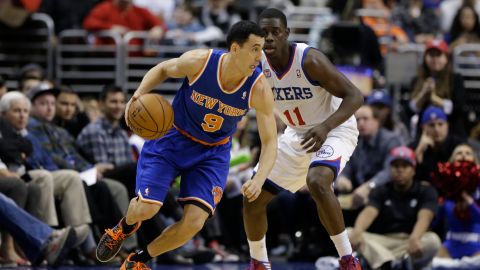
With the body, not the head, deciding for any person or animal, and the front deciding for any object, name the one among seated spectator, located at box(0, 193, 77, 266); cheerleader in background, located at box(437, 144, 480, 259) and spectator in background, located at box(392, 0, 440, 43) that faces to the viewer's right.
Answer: the seated spectator

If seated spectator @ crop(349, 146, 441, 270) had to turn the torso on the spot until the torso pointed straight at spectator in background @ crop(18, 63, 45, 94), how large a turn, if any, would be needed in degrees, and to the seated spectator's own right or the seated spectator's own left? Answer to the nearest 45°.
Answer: approximately 90° to the seated spectator's own right

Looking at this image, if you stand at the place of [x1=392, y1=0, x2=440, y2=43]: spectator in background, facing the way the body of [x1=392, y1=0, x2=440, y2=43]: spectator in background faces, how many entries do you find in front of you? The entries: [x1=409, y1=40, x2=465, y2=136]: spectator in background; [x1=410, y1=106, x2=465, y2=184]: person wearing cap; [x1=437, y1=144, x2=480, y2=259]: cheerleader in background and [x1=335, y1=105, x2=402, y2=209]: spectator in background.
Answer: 4

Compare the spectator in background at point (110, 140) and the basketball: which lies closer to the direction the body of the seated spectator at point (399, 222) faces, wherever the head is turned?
the basketball

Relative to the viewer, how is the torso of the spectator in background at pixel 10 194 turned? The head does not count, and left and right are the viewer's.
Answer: facing to the right of the viewer

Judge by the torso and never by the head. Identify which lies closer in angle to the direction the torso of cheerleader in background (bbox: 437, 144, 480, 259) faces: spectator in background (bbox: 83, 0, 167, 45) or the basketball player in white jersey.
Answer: the basketball player in white jersey

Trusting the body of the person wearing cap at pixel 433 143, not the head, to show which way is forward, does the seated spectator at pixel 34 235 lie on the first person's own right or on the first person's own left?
on the first person's own right
